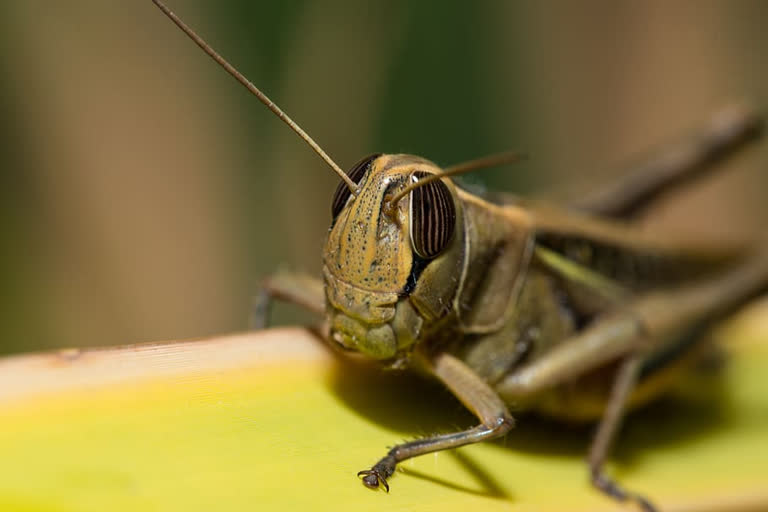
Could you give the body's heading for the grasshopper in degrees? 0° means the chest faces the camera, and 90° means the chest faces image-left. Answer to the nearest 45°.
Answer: approximately 45°
